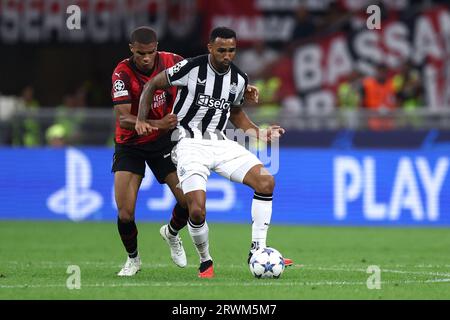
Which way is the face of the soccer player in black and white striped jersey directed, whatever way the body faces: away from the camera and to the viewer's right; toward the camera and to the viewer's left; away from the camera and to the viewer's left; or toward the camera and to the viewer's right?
toward the camera and to the viewer's right

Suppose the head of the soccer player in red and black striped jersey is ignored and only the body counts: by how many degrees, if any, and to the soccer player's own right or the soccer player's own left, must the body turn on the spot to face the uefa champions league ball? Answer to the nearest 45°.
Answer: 0° — they already face it

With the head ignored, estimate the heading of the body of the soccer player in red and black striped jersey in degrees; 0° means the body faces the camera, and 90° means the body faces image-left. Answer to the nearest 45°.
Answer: approximately 315°

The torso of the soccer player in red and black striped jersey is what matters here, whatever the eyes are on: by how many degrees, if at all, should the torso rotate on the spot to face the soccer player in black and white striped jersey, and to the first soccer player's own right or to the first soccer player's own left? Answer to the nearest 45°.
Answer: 0° — they already face them
